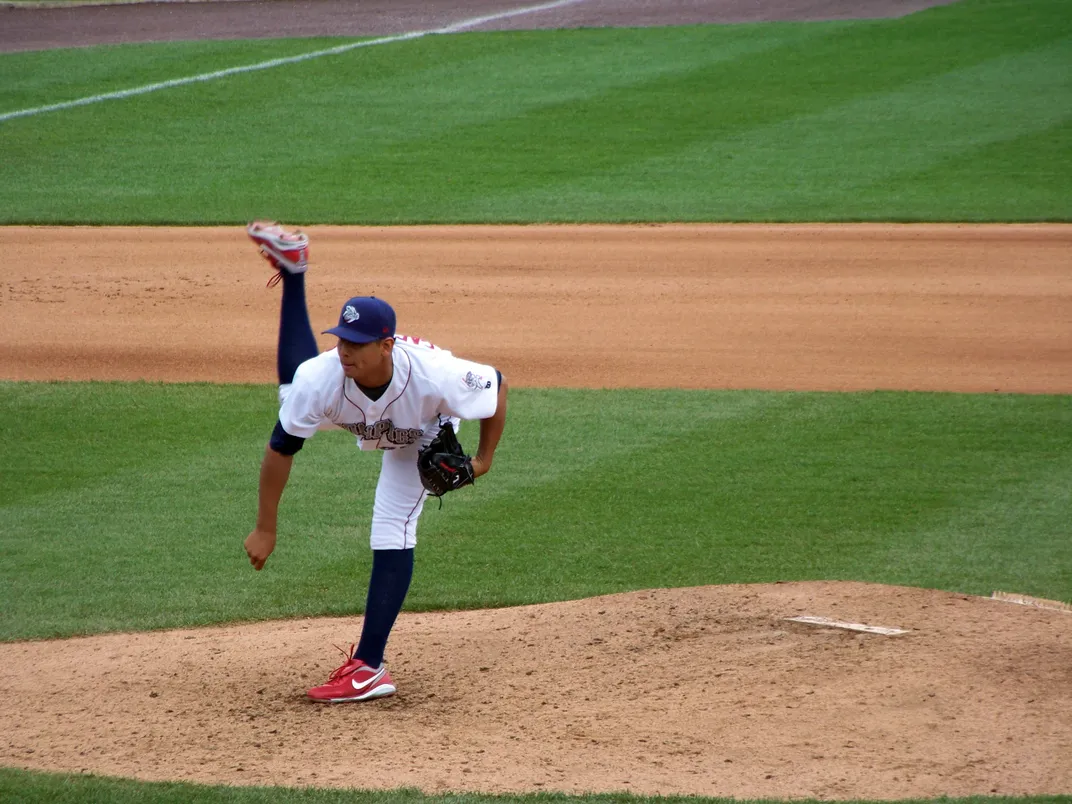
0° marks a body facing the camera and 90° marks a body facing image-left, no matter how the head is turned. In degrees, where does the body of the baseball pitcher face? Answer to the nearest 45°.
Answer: approximately 45°
